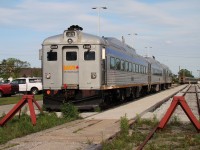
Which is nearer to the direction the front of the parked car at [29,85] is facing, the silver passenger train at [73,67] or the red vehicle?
the red vehicle

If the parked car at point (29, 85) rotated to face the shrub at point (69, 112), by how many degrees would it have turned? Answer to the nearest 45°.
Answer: approximately 90° to its left
